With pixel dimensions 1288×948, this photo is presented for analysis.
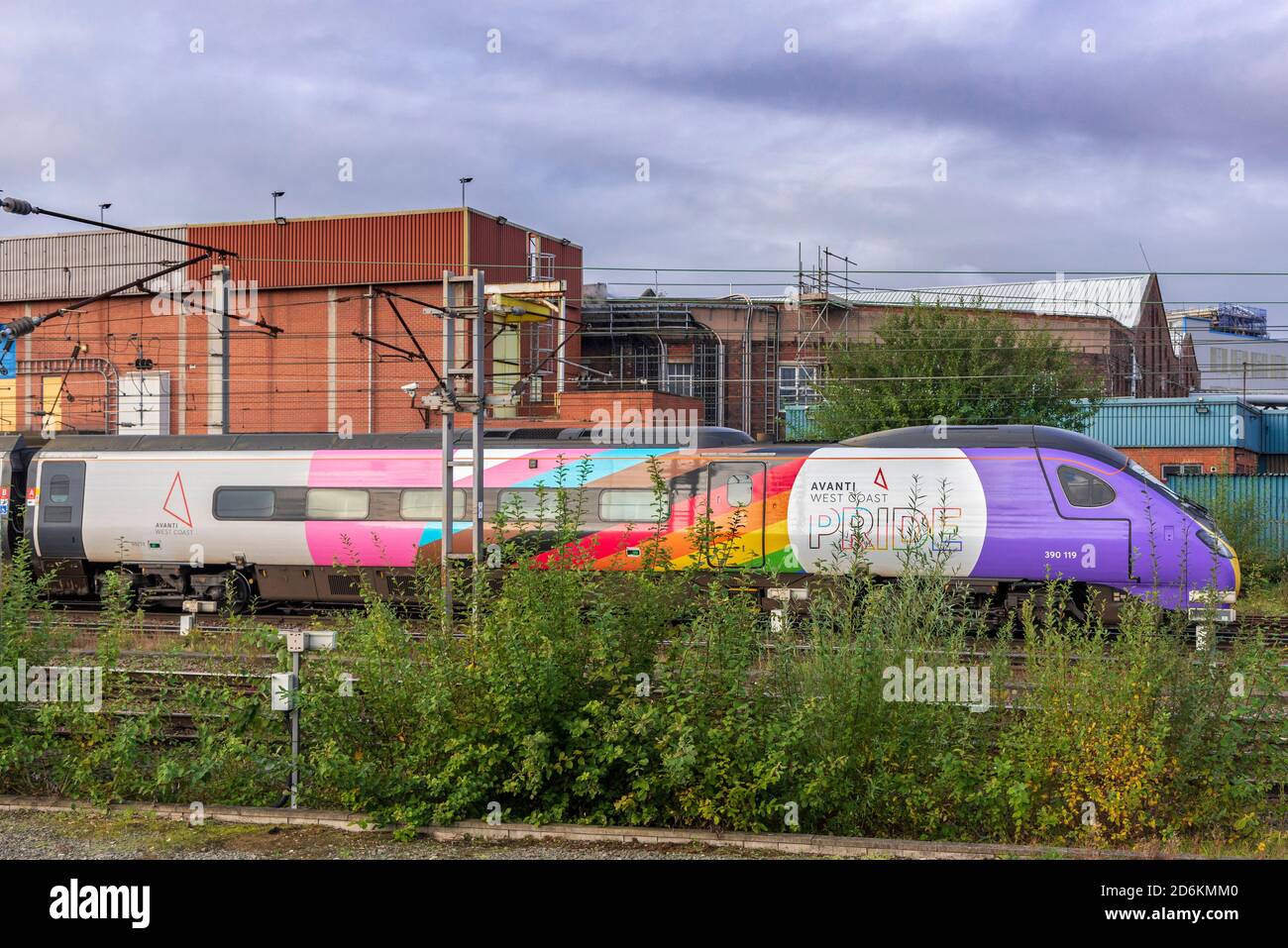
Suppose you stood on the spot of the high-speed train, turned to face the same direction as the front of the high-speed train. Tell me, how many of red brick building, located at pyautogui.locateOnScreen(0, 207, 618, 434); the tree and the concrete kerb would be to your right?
1

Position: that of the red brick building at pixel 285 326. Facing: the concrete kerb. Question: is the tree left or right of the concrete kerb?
left

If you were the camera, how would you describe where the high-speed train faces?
facing to the right of the viewer

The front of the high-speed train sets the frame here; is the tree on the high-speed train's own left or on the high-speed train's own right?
on the high-speed train's own left

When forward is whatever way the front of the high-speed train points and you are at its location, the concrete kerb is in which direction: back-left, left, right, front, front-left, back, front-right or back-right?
right
